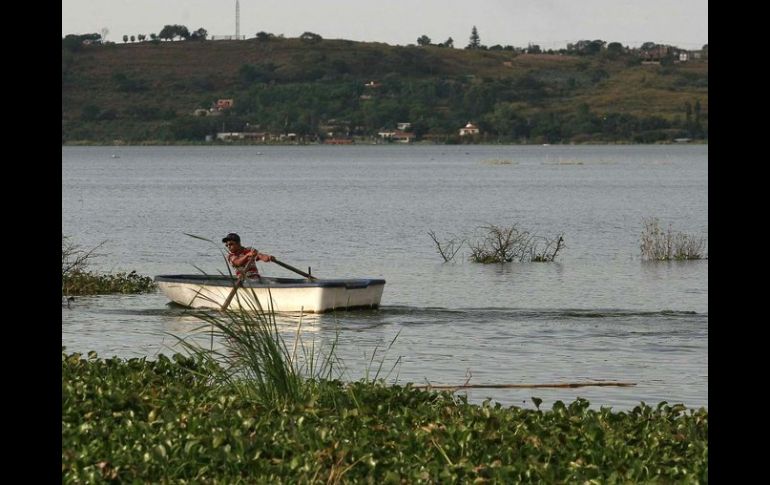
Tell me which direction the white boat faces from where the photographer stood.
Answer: facing away from the viewer and to the left of the viewer

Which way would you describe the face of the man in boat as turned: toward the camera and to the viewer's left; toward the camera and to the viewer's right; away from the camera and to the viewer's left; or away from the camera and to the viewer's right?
toward the camera and to the viewer's left

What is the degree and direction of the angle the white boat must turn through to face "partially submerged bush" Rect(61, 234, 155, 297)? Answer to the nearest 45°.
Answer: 0° — it already faces it
